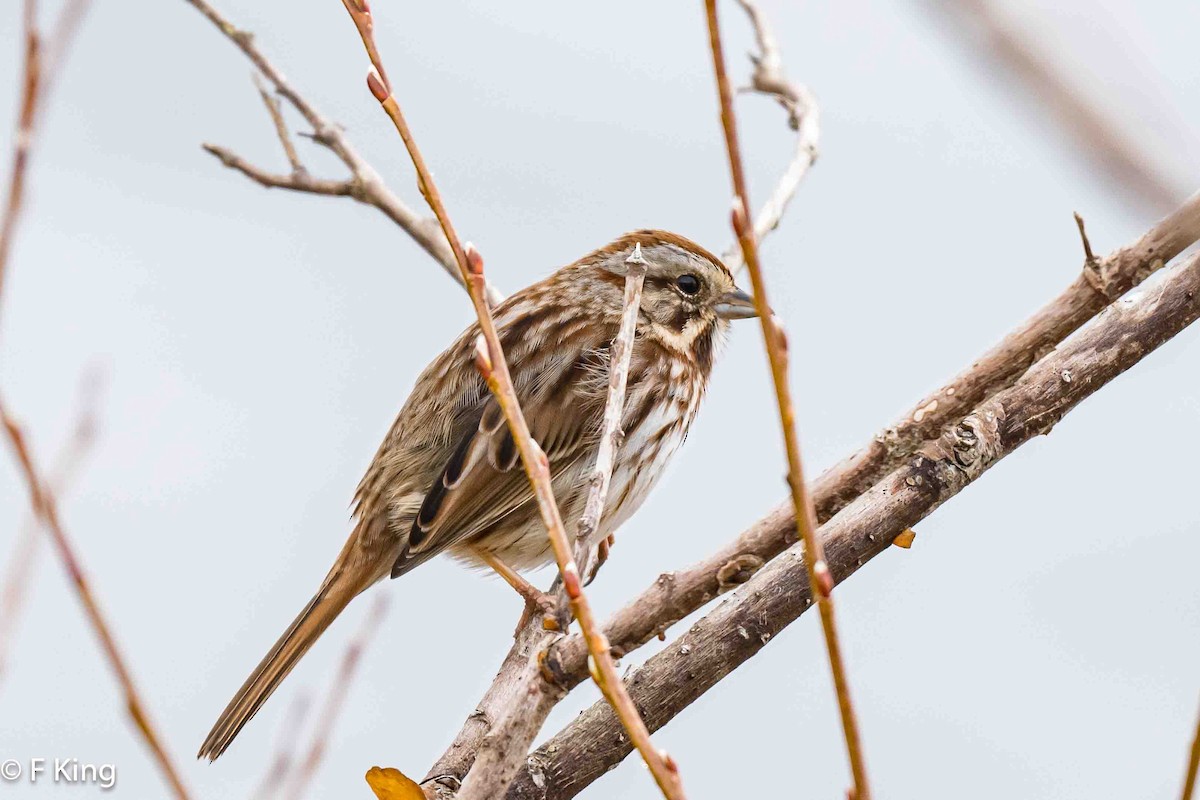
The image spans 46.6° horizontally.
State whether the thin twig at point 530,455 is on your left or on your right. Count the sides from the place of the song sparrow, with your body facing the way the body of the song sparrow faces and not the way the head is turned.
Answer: on your right

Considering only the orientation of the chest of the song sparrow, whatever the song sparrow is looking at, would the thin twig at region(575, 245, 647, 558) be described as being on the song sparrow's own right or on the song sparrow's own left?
on the song sparrow's own right

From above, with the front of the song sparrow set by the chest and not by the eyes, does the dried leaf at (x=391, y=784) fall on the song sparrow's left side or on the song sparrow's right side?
on the song sparrow's right side

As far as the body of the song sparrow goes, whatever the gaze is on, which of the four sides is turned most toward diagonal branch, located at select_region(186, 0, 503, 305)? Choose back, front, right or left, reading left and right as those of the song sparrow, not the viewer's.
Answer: back

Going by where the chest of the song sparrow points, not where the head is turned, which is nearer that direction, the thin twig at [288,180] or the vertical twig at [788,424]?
the vertical twig

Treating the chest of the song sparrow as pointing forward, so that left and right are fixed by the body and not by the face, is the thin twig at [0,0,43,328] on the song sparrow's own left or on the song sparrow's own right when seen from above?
on the song sparrow's own right

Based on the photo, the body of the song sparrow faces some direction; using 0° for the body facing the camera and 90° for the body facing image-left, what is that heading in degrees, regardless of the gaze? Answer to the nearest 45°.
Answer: approximately 270°
